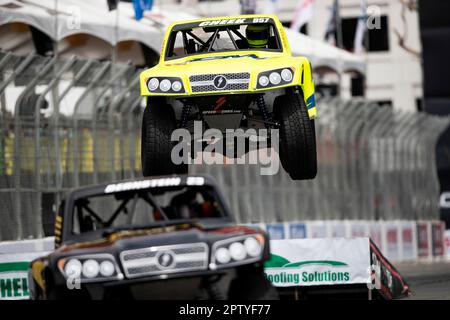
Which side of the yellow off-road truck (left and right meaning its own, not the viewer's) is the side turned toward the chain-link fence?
back

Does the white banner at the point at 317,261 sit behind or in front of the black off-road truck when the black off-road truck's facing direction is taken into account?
behind

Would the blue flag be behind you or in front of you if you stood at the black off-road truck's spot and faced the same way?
behind

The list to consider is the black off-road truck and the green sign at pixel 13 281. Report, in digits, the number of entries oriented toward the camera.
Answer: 2

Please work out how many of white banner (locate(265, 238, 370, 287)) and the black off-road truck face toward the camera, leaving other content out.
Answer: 2

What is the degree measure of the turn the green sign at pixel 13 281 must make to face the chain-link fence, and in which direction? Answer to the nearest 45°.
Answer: approximately 180°

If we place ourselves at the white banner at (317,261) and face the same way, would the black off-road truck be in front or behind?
in front
